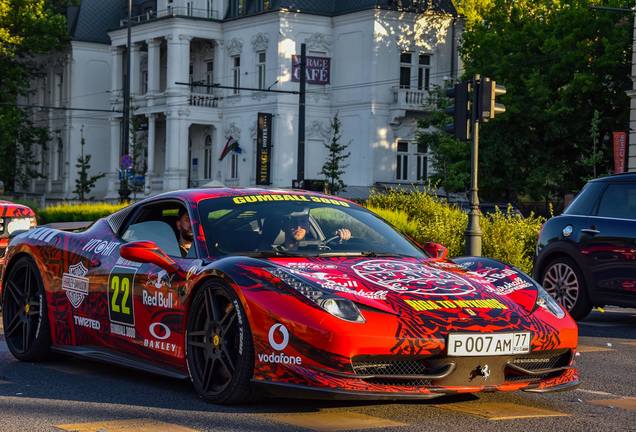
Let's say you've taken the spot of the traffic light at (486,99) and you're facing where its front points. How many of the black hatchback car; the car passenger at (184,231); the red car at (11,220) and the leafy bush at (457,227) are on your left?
1

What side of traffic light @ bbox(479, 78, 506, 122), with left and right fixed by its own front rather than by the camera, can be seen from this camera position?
right

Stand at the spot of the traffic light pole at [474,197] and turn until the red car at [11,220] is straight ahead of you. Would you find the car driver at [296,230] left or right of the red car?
left

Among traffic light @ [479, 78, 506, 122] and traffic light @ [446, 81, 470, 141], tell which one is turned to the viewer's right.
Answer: traffic light @ [479, 78, 506, 122]

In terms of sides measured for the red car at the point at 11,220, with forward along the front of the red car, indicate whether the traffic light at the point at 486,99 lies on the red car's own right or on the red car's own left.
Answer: on the red car's own left

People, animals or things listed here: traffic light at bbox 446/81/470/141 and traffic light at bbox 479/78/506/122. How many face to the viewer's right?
1

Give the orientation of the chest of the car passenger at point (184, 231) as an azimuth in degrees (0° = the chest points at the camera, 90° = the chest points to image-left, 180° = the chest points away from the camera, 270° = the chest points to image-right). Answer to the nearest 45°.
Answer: approximately 315°

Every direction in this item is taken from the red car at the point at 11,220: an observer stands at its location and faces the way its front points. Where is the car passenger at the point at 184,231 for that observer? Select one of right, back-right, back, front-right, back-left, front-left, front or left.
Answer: front-right

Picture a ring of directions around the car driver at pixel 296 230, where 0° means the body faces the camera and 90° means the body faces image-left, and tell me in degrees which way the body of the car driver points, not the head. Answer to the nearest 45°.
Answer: approximately 315°

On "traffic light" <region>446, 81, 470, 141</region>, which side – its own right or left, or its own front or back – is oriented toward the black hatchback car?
left

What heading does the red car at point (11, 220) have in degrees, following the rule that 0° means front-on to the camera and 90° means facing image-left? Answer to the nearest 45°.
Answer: approximately 315°

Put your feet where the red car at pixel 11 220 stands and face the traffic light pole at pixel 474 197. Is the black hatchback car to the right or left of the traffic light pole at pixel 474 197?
right
